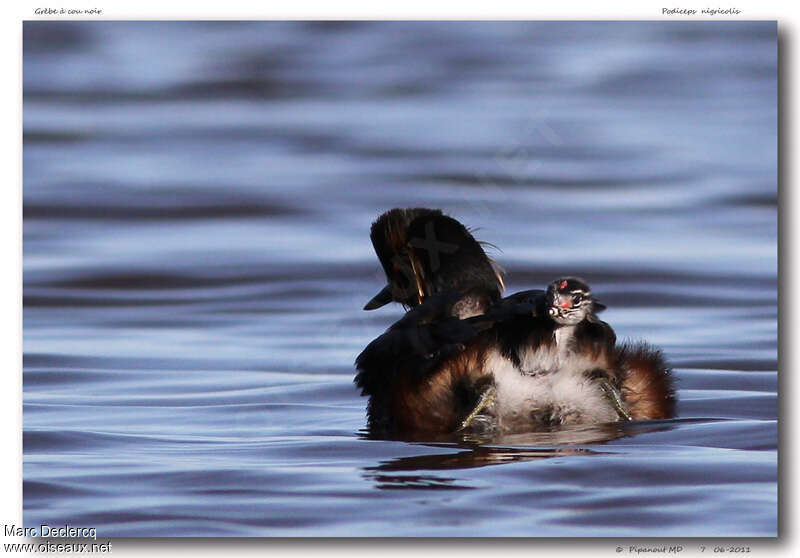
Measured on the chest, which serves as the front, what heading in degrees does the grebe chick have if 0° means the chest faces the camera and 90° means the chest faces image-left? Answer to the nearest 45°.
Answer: approximately 0°
